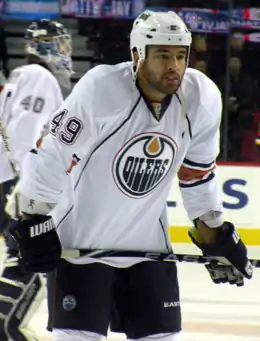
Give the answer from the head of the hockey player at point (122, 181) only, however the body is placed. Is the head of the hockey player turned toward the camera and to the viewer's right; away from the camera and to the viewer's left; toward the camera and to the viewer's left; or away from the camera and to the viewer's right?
toward the camera and to the viewer's right

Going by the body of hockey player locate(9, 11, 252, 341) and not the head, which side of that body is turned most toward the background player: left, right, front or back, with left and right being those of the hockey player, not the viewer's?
back

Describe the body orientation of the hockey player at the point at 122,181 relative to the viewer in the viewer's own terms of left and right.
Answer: facing the viewer and to the right of the viewer
